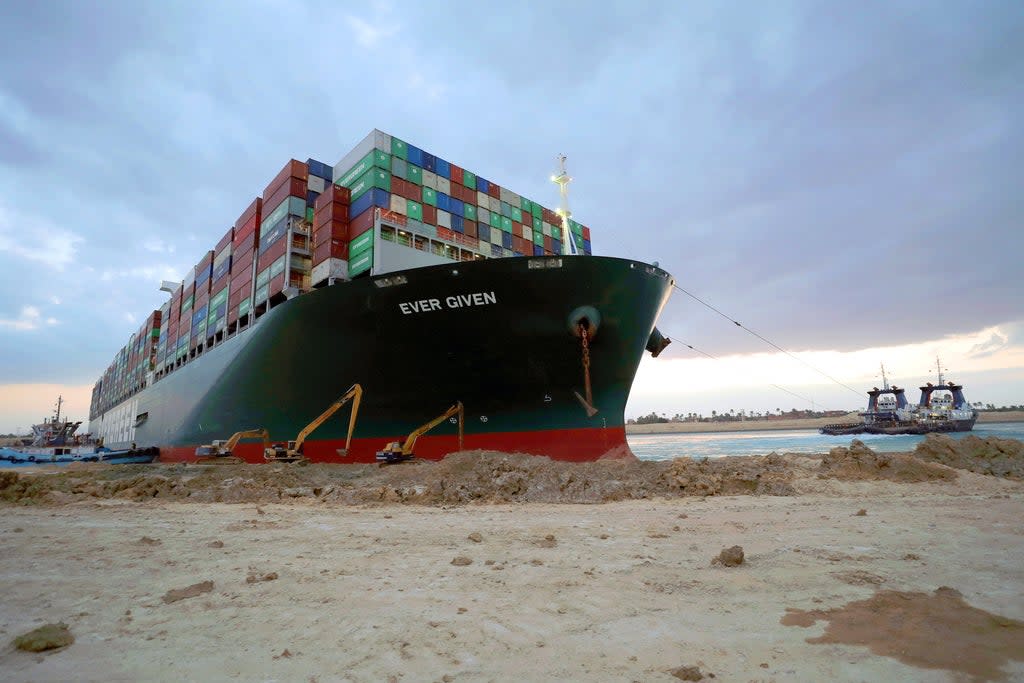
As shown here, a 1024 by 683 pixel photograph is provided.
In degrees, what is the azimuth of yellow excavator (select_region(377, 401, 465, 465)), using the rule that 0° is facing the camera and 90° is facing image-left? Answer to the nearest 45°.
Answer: approximately 270°

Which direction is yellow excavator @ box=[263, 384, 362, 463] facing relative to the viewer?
to the viewer's right

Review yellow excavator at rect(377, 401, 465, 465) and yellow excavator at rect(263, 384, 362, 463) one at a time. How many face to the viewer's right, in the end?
2
